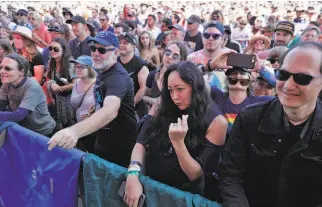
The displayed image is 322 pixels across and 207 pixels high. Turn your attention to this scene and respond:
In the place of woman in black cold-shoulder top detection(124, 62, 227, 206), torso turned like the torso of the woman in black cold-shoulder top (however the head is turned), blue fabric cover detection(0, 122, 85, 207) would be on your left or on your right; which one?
on your right

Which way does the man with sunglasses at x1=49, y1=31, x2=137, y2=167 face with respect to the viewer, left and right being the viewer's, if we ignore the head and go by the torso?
facing the viewer and to the left of the viewer

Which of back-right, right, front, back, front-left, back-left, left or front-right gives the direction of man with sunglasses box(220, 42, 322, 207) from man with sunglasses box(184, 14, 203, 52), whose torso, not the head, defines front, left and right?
front-left

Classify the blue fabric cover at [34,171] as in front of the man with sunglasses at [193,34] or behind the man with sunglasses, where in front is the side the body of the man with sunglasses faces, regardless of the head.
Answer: in front

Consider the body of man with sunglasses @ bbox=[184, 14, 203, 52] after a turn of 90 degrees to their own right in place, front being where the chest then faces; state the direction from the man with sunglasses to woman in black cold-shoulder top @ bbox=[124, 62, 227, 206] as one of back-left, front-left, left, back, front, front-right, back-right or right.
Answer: back-left

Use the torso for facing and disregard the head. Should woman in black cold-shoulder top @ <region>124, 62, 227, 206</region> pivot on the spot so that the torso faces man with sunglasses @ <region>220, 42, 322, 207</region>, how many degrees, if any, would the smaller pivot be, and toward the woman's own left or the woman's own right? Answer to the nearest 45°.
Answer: approximately 90° to the woman's own left

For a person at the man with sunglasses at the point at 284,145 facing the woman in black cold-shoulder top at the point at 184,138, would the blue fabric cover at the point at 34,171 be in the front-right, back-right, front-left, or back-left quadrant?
front-left

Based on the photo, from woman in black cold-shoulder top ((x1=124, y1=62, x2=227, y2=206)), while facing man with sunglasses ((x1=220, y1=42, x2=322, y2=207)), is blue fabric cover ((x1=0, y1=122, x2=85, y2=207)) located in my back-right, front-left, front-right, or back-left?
back-right

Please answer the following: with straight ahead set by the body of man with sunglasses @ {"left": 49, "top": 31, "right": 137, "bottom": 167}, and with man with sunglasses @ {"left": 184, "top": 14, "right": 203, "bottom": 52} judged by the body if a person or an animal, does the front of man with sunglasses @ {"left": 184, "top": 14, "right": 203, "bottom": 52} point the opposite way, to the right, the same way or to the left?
the same way

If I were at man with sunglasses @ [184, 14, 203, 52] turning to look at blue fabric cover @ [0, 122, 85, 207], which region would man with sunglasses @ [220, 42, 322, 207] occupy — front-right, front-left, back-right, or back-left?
front-left

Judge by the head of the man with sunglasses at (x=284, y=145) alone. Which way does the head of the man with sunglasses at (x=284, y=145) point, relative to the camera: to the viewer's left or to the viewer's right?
to the viewer's left

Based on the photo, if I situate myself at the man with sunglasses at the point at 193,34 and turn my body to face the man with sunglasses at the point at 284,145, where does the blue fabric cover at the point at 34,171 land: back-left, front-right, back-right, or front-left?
front-right

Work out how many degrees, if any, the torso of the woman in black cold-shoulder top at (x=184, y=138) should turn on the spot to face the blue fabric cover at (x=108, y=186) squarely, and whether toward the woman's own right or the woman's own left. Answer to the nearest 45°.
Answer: approximately 45° to the woman's own right
